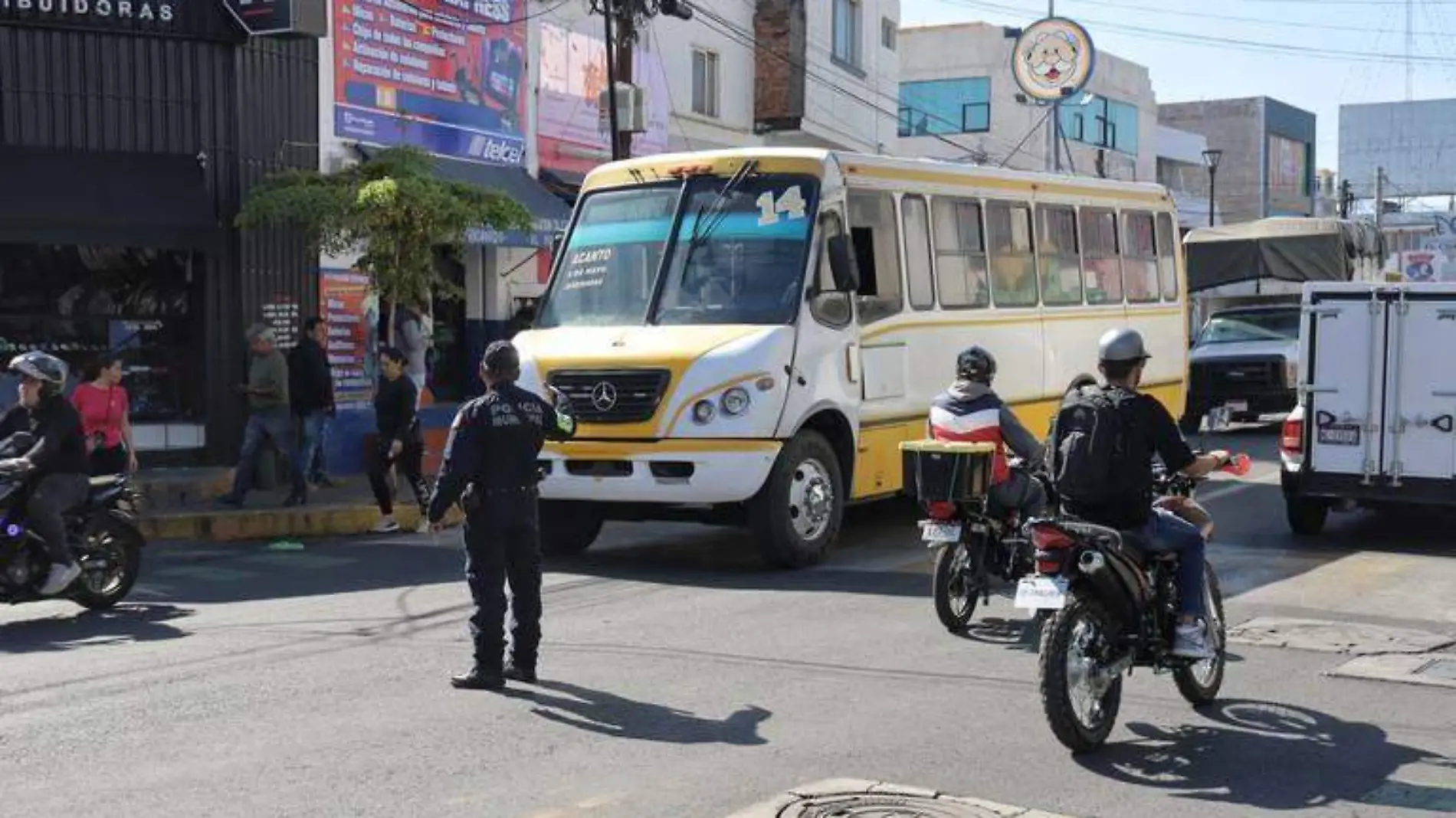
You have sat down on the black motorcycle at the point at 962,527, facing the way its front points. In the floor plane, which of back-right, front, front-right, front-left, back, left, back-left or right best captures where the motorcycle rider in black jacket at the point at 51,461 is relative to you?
back-left

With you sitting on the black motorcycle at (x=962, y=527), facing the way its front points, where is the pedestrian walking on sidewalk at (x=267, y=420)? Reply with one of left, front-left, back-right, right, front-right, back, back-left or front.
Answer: left

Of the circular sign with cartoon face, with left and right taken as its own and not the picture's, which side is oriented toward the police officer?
front

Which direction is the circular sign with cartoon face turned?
toward the camera

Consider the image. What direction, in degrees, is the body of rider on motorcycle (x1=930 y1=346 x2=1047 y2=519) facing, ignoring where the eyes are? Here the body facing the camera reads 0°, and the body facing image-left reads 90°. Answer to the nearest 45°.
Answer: approximately 225°

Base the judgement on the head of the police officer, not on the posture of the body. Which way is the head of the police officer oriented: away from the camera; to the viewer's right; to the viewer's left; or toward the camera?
away from the camera

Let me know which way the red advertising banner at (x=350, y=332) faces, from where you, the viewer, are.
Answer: facing the viewer

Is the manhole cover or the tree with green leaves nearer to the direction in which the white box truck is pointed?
the tree with green leaves

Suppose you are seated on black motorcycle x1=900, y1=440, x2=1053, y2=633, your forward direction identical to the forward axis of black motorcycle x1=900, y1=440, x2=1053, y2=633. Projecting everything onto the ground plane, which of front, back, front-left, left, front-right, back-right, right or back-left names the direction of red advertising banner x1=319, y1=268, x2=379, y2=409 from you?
left

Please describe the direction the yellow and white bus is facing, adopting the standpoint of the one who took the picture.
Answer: facing the viewer and to the left of the viewer

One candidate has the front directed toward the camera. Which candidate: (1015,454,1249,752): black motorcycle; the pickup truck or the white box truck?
the pickup truck

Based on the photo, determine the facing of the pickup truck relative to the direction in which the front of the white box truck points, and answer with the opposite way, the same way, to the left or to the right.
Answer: the opposite way

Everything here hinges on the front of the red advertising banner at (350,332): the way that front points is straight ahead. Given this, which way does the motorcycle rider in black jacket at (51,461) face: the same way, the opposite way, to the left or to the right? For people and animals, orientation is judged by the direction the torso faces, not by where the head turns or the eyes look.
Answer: to the right

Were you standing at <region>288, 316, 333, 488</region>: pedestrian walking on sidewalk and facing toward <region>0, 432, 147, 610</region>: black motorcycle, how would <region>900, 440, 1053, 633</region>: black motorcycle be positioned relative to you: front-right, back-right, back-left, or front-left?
front-left

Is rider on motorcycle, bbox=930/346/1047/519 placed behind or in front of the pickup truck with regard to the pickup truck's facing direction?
in front

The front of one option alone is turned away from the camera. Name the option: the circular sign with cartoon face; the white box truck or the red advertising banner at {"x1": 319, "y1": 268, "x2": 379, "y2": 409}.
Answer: the white box truck

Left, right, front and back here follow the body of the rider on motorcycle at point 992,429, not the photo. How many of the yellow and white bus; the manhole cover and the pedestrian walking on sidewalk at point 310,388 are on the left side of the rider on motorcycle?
2

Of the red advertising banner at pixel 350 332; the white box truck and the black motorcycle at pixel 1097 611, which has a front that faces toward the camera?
the red advertising banner

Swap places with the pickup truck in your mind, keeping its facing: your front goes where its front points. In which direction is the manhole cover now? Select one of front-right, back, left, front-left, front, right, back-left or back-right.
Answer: front
